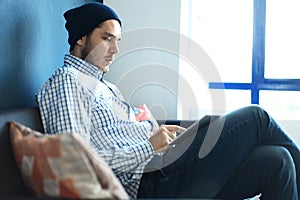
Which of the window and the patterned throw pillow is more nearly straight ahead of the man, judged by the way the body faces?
the window

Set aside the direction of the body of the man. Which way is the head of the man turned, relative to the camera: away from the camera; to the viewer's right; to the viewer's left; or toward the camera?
to the viewer's right

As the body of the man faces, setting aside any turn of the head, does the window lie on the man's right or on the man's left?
on the man's left

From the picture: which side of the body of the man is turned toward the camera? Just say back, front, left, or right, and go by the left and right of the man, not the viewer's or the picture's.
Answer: right
